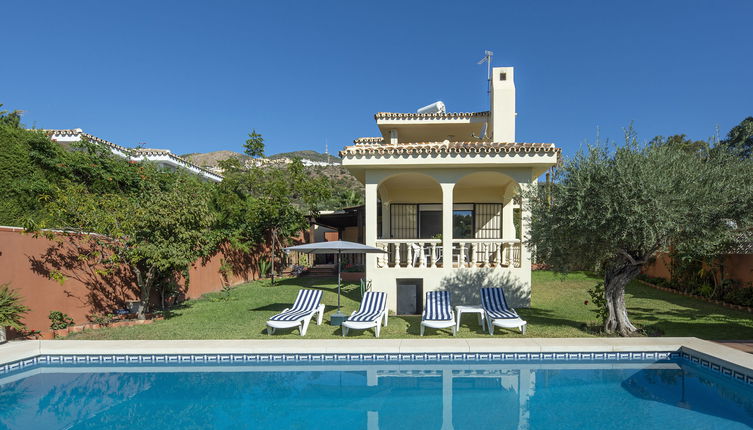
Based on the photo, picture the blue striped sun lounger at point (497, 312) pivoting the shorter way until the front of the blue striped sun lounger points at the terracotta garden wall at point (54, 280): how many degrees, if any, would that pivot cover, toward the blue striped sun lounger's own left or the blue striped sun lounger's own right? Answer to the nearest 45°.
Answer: approximately 135° to the blue striped sun lounger's own right

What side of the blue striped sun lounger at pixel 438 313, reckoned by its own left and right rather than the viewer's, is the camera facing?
front

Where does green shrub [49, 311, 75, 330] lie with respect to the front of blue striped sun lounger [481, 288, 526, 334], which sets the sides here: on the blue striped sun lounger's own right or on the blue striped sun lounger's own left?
on the blue striped sun lounger's own right

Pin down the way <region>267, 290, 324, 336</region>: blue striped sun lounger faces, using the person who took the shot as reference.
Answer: facing the viewer and to the left of the viewer

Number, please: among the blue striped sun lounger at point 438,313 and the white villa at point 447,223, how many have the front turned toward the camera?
2

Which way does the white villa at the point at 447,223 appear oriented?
toward the camera

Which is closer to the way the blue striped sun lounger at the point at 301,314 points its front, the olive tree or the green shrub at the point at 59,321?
the green shrub

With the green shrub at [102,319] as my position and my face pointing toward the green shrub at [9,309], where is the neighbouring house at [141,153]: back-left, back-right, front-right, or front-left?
back-right

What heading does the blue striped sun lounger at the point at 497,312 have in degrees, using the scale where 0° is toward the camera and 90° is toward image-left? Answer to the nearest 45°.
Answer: approximately 315°

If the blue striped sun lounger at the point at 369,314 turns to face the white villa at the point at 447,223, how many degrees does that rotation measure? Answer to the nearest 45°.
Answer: approximately 180°

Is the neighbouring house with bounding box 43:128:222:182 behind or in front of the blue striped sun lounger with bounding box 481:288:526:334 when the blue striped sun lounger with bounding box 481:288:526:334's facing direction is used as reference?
behind

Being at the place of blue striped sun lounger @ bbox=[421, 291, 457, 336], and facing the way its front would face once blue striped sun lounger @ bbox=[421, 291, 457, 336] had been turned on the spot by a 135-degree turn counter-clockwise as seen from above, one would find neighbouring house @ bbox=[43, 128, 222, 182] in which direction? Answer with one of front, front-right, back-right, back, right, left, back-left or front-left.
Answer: left

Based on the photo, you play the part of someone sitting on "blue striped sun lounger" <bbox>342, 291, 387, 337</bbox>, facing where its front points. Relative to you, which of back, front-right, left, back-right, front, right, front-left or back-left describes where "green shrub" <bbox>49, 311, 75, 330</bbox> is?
front-right

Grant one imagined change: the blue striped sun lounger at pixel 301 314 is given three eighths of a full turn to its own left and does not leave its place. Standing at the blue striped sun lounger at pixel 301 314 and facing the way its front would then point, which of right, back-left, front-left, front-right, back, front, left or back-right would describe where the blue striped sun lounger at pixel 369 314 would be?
front

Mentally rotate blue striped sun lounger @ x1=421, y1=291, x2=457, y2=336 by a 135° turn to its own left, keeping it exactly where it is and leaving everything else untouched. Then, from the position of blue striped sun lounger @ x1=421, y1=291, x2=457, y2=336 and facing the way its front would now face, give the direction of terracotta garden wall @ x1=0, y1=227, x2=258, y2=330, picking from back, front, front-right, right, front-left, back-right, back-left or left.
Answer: back-left
